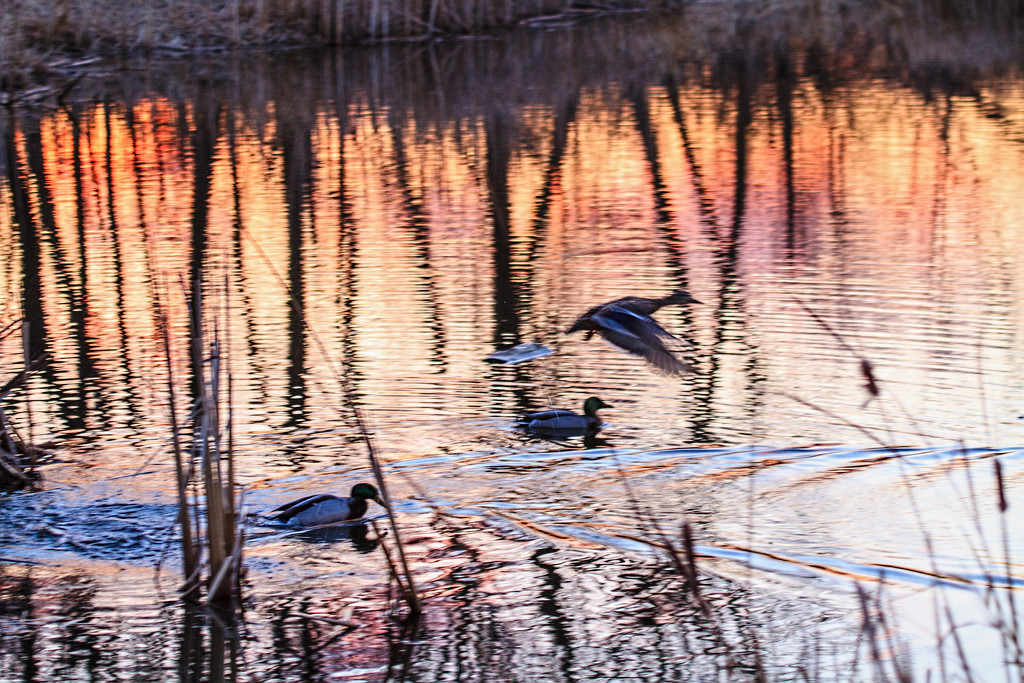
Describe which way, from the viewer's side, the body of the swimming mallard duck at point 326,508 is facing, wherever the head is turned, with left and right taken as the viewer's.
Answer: facing to the right of the viewer

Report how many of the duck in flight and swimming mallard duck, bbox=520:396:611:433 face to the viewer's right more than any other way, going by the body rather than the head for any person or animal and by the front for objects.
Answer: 2

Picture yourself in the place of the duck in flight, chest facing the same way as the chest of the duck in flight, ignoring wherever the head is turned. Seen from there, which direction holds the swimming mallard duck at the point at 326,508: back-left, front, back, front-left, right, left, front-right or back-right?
back

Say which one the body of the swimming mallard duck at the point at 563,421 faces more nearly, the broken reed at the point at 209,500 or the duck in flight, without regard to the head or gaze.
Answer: the duck in flight

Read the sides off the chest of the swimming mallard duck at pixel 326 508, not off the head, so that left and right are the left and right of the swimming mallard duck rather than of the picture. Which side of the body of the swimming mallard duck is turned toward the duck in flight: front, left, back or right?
front

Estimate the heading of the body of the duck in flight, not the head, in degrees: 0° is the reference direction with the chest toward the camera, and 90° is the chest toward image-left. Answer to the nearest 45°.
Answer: approximately 270°

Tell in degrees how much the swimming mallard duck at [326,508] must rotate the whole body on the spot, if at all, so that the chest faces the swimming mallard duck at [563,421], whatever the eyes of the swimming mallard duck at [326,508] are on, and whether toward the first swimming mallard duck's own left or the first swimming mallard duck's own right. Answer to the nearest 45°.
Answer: approximately 45° to the first swimming mallard duck's own left

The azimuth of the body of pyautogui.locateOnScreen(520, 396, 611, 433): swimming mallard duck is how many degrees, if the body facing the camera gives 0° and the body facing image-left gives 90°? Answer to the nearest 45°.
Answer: approximately 270°
